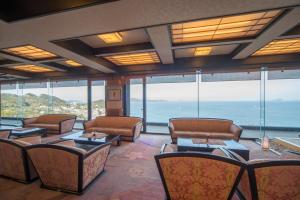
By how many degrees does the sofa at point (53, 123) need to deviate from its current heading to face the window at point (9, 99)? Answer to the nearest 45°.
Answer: approximately 135° to its right

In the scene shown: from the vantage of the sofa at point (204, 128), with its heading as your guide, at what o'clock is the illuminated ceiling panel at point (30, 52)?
The illuminated ceiling panel is roughly at 2 o'clock from the sofa.

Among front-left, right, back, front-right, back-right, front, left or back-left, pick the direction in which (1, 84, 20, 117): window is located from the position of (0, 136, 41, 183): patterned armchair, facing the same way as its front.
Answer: front-left

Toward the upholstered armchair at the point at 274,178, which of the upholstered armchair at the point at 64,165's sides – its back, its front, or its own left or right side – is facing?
right

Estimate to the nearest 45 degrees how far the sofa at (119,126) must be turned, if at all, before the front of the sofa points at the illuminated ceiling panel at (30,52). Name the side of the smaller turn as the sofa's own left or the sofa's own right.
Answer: approximately 45° to the sofa's own right

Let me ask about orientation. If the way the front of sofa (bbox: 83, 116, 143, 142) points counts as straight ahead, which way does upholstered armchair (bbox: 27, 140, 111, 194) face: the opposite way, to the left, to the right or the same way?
the opposite way

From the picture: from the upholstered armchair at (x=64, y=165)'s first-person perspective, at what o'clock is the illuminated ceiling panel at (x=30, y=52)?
The illuminated ceiling panel is roughly at 10 o'clock from the upholstered armchair.

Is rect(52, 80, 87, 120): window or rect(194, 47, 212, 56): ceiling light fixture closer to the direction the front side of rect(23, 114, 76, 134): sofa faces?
the ceiling light fixture

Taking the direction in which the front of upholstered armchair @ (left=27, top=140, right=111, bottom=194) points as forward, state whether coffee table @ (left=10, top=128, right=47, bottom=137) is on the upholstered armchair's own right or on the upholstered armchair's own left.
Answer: on the upholstered armchair's own left

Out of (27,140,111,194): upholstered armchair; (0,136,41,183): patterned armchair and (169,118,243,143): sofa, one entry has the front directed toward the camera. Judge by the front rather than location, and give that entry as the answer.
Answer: the sofa

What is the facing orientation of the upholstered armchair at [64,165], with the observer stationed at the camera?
facing away from the viewer and to the right of the viewer

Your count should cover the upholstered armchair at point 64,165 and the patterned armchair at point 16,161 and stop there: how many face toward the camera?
0

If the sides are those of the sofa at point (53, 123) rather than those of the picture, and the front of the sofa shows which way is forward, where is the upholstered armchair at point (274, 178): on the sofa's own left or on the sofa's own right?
on the sofa's own left

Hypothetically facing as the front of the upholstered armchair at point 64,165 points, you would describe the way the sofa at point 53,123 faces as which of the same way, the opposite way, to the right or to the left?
the opposite way
